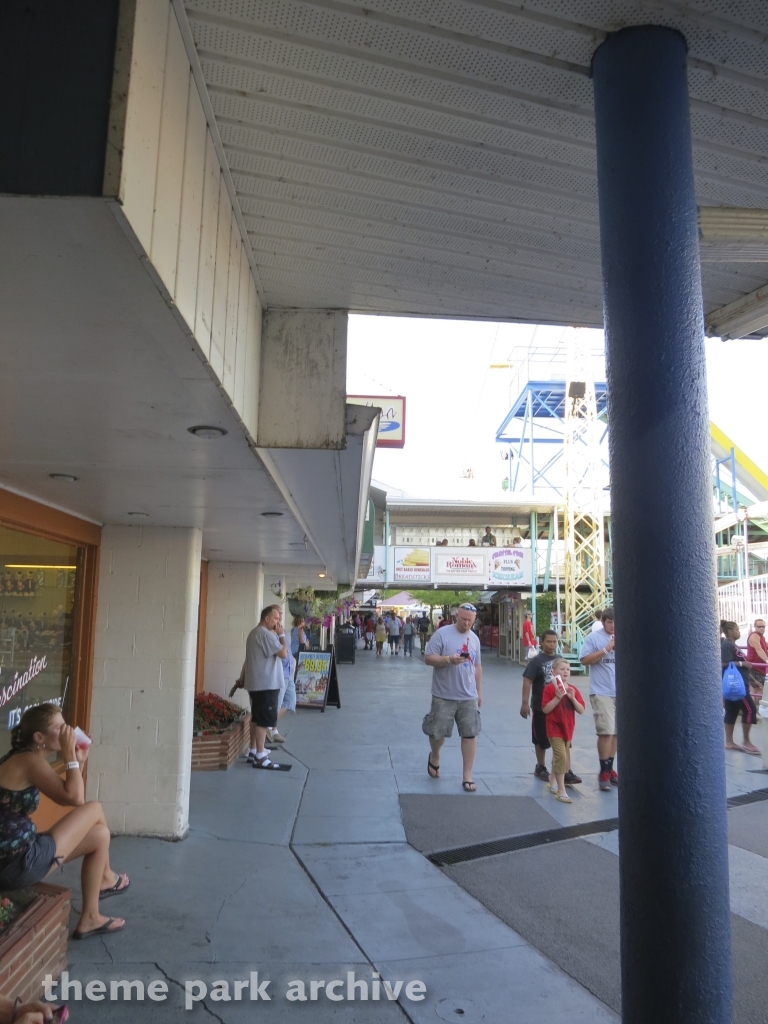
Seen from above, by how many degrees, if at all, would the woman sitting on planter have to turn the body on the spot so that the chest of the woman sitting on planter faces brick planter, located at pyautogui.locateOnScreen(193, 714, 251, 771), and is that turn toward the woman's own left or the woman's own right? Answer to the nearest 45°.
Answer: approximately 90° to the woman's own left

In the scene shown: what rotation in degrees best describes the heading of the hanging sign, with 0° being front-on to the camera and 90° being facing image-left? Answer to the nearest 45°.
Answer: approximately 0°

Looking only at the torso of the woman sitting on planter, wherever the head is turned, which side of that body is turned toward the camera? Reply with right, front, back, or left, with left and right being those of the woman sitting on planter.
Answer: right

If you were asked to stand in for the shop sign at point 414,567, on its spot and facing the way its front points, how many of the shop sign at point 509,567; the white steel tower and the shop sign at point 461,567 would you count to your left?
3

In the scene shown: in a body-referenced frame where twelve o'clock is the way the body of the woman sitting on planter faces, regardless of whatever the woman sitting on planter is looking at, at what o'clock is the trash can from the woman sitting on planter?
The trash can is roughly at 10 o'clock from the woman sitting on planter.

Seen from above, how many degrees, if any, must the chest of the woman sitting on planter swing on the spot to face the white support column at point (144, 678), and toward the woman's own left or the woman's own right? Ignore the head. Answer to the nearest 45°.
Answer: approximately 90° to the woman's own left

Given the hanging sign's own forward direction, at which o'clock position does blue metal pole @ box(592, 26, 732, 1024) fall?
The blue metal pole is roughly at 12 o'clock from the hanging sign.

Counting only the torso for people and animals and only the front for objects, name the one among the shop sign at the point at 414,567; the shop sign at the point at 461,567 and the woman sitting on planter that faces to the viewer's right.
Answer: the woman sitting on planter

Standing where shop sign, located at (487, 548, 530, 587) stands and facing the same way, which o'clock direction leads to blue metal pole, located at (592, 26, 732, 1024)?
The blue metal pole is roughly at 12 o'clock from the shop sign.

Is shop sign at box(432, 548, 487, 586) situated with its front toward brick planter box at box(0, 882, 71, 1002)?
yes

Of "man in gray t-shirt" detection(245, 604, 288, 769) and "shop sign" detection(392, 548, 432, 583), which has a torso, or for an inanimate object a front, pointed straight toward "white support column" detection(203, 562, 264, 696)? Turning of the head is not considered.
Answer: the shop sign

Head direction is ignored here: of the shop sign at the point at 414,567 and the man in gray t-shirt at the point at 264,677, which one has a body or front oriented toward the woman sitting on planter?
the shop sign
